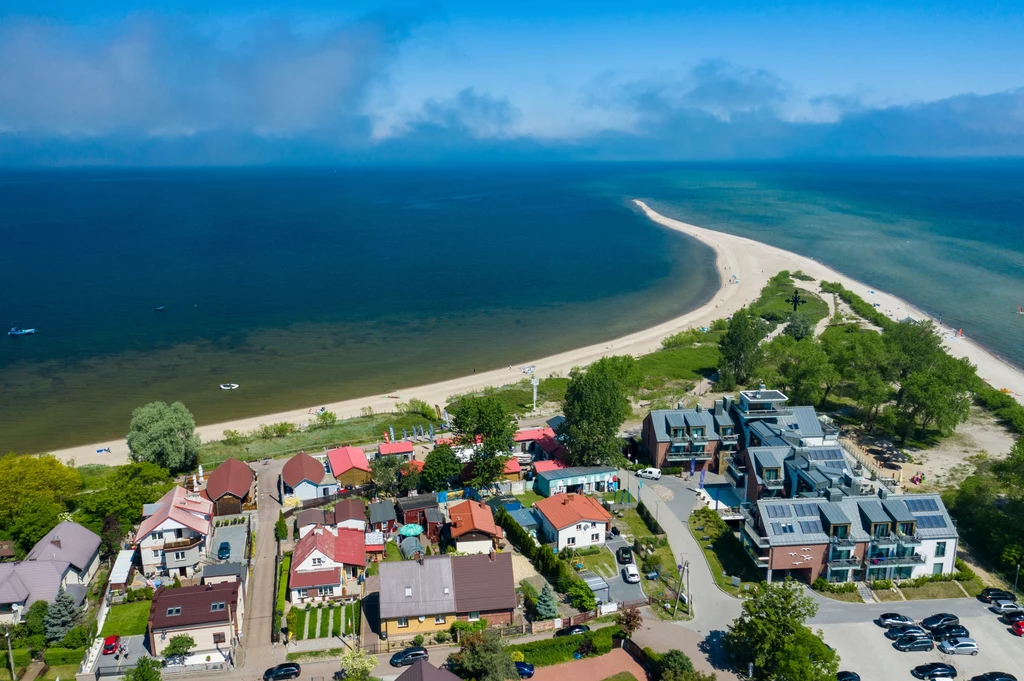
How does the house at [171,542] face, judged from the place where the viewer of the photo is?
facing the viewer

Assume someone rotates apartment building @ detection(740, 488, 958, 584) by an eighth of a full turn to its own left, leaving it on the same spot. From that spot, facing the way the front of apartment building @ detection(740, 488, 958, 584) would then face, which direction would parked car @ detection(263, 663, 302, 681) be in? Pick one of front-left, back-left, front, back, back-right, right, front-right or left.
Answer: right

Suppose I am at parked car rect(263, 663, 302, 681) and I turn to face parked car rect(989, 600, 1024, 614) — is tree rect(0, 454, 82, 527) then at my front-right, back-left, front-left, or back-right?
back-left

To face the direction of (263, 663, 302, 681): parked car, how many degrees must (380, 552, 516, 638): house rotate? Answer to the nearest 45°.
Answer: approximately 45° to its right

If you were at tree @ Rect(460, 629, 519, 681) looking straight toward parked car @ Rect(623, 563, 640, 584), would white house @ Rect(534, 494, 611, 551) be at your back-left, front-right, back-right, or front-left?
front-left

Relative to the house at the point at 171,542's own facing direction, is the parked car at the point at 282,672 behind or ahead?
ahead

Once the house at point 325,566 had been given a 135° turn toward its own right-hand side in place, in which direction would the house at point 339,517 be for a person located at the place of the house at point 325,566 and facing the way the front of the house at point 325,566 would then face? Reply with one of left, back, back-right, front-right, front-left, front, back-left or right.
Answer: front-right

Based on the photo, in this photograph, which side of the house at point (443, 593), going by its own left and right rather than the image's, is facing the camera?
front

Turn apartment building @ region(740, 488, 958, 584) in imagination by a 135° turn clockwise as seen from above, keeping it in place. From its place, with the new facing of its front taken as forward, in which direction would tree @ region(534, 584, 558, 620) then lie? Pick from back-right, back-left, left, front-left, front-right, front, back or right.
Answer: left

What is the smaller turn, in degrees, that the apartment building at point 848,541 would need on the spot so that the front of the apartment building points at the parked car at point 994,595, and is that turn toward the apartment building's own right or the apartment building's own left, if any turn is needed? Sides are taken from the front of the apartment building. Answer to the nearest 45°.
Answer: approximately 90° to the apartment building's own left

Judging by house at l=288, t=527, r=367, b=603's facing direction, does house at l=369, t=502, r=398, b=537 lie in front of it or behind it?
behind

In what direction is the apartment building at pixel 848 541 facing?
toward the camera

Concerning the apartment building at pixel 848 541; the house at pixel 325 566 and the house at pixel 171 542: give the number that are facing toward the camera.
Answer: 3

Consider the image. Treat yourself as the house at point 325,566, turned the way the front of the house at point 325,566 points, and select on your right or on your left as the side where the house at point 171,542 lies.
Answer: on your right
